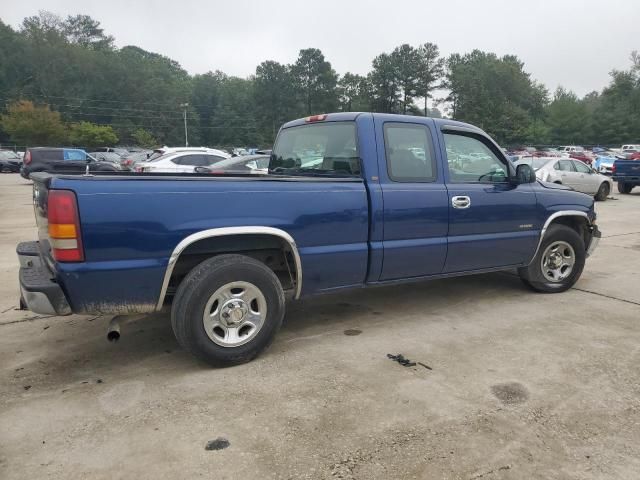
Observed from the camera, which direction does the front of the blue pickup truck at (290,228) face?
facing away from the viewer and to the right of the viewer

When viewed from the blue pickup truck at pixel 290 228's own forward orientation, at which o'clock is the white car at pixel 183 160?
The white car is roughly at 10 o'clock from the blue pickup truck.

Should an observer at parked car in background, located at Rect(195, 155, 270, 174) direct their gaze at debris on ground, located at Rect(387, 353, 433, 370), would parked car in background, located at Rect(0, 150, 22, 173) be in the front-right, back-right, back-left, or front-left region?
back-right

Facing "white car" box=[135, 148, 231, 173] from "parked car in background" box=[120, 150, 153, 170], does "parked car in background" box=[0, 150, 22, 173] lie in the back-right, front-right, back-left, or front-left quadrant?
back-right

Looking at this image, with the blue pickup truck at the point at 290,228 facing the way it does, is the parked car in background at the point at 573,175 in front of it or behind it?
in front
